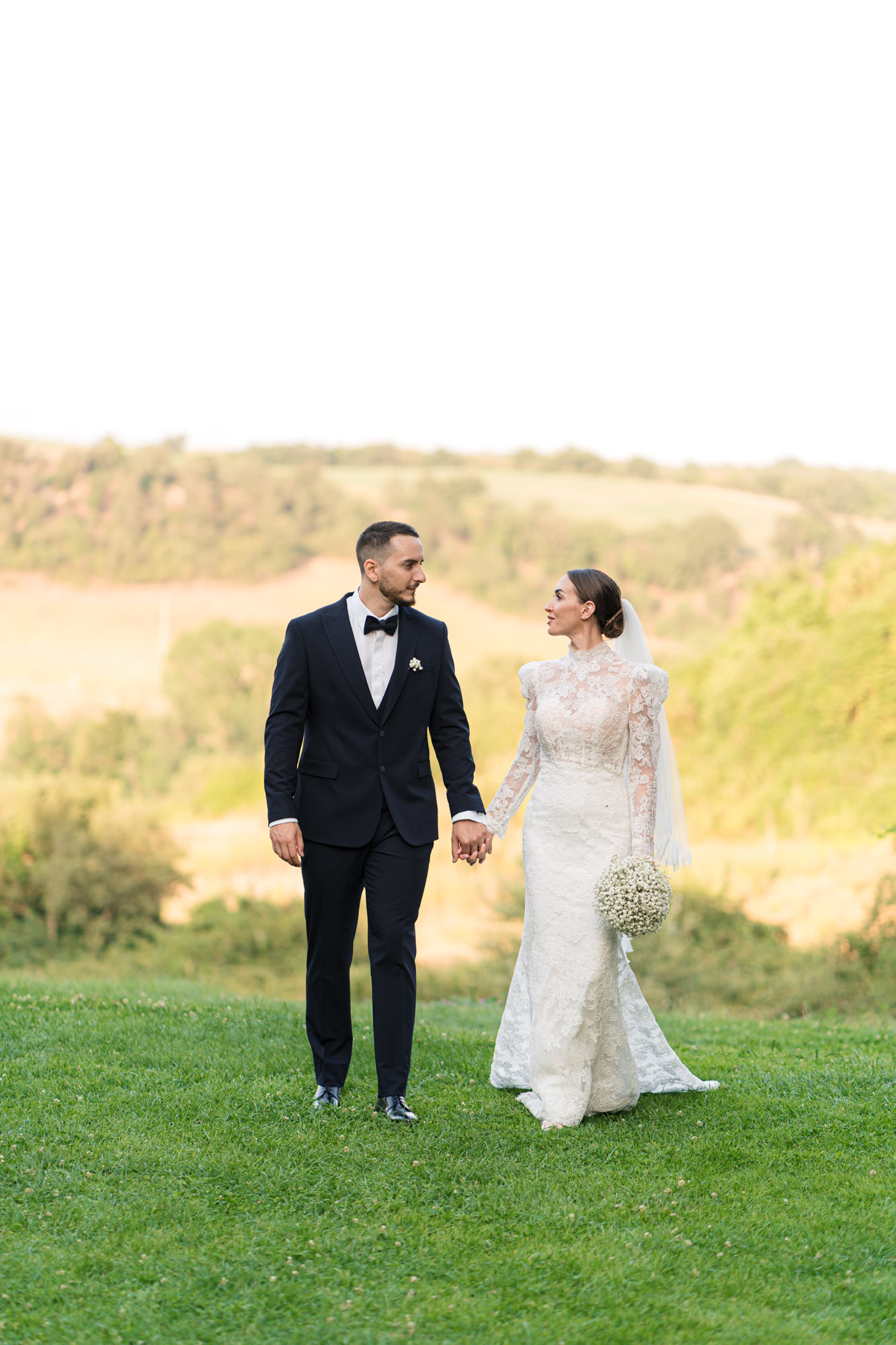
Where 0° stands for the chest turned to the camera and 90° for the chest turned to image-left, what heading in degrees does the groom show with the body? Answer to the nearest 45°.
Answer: approximately 0°

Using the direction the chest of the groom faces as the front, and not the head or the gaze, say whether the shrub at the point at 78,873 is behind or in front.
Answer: behind

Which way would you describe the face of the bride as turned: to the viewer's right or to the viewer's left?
to the viewer's left

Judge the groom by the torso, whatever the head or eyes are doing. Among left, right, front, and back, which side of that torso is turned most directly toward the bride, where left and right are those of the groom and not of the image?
left
